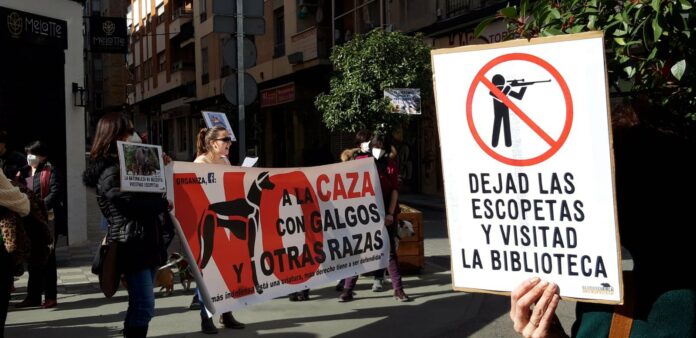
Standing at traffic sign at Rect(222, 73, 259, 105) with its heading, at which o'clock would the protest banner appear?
The protest banner is roughly at 6 o'clock from the traffic sign.

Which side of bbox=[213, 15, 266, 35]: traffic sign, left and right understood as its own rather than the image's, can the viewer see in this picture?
back

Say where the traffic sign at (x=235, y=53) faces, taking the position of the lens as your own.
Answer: facing away from the viewer

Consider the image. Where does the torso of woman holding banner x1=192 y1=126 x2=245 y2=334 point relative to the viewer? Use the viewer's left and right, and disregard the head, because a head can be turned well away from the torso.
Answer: facing the viewer and to the right of the viewer

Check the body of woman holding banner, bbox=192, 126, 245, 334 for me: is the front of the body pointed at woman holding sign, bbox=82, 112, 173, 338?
no

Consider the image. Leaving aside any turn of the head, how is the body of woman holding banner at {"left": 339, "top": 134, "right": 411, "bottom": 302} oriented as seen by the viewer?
toward the camera

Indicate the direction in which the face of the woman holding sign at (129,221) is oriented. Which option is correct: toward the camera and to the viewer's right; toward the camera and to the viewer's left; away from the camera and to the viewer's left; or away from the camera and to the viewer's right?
away from the camera and to the viewer's right

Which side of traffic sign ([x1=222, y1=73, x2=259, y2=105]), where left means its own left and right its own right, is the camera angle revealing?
back

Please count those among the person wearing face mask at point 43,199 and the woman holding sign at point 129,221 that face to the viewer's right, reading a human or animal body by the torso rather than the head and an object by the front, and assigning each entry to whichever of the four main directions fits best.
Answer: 1

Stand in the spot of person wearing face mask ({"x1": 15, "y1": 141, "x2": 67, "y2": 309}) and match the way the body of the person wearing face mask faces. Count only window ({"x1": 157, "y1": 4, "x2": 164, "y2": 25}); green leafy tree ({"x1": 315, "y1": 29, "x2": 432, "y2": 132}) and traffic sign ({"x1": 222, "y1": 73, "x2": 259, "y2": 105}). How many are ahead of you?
0

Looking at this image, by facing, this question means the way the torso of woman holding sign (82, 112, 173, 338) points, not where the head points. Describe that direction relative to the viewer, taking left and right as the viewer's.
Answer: facing to the right of the viewer

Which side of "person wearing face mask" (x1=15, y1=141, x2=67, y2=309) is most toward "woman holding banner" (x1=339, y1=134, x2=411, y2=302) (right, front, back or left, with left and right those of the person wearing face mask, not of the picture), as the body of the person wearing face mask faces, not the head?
left

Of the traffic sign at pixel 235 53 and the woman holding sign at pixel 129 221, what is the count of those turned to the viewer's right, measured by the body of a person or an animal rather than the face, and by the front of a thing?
1

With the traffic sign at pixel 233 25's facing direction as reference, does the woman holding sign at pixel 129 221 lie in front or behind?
behind
